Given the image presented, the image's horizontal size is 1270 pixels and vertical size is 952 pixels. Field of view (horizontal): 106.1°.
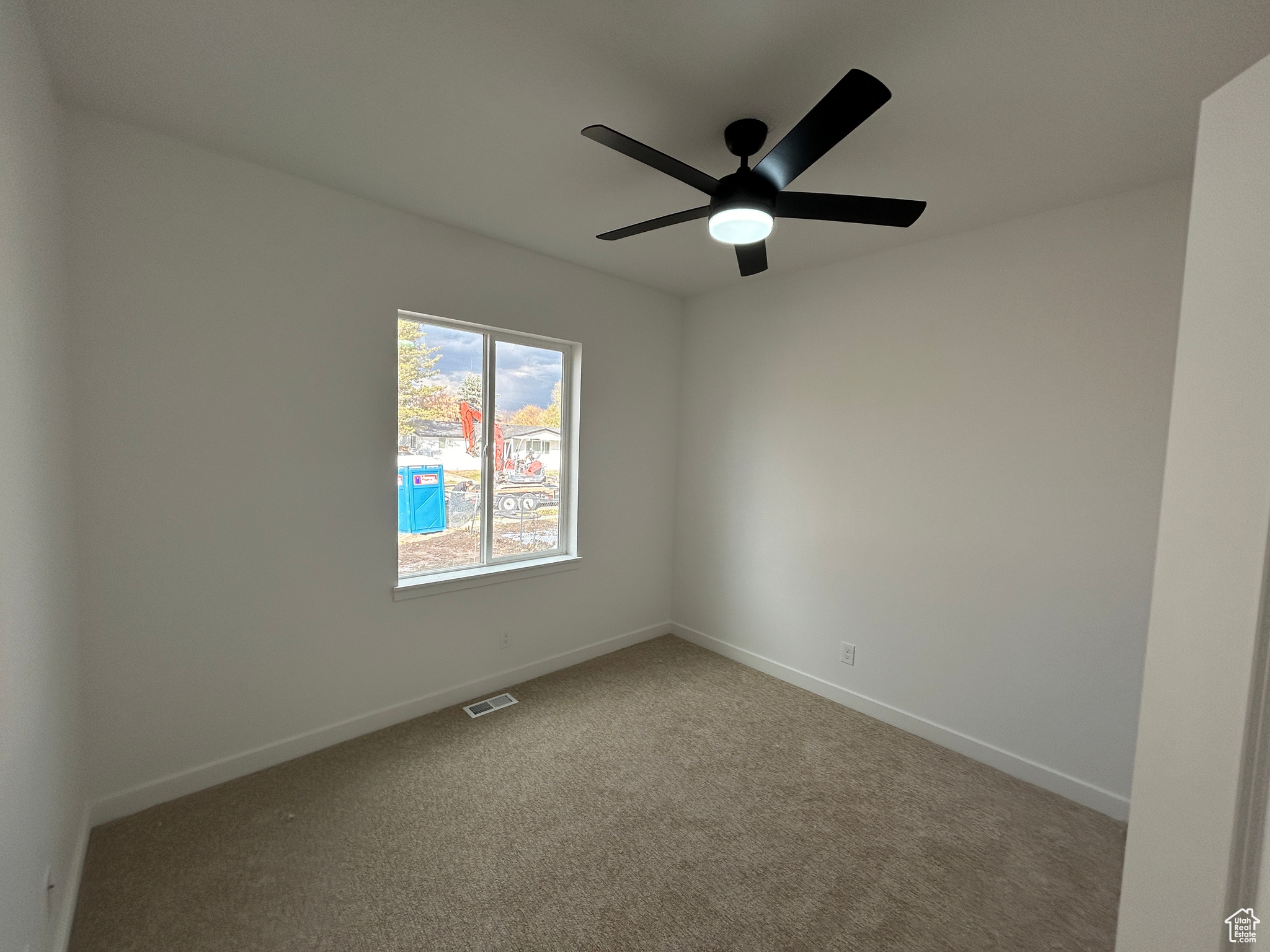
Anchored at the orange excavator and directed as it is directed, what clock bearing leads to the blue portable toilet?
The blue portable toilet is roughly at 11 o'clock from the orange excavator.

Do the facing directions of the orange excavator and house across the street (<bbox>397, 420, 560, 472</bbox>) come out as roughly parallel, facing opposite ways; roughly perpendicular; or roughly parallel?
roughly perpendicular

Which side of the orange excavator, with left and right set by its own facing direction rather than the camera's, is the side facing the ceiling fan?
left

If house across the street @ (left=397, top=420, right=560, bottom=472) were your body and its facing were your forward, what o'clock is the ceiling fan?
The ceiling fan is roughly at 11 o'clock from the house across the street.

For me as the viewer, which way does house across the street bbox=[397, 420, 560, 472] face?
facing the viewer

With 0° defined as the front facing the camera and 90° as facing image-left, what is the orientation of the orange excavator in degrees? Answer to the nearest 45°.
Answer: approximately 90°
